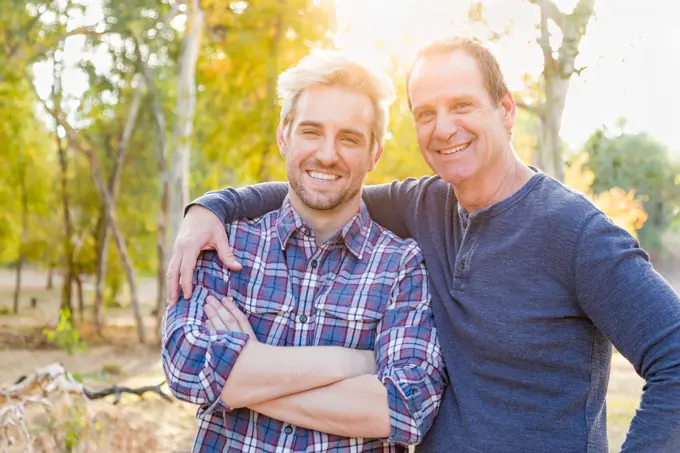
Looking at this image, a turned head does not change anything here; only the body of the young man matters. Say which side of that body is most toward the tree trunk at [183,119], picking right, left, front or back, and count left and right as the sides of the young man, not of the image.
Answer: back

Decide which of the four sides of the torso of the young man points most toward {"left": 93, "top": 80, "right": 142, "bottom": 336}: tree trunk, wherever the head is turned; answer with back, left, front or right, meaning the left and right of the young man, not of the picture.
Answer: back

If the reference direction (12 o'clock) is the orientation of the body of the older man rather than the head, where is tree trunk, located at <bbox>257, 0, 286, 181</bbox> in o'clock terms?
The tree trunk is roughly at 4 o'clock from the older man.

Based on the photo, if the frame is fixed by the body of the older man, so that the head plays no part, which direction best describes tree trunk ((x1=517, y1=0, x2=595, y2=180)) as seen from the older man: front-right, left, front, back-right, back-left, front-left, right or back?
back-right

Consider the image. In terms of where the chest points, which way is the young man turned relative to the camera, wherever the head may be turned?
toward the camera

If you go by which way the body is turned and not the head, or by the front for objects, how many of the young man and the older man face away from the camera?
0

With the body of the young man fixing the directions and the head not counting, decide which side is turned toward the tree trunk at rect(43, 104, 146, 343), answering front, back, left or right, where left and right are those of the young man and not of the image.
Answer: back

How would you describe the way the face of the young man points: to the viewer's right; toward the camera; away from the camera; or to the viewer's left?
toward the camera
